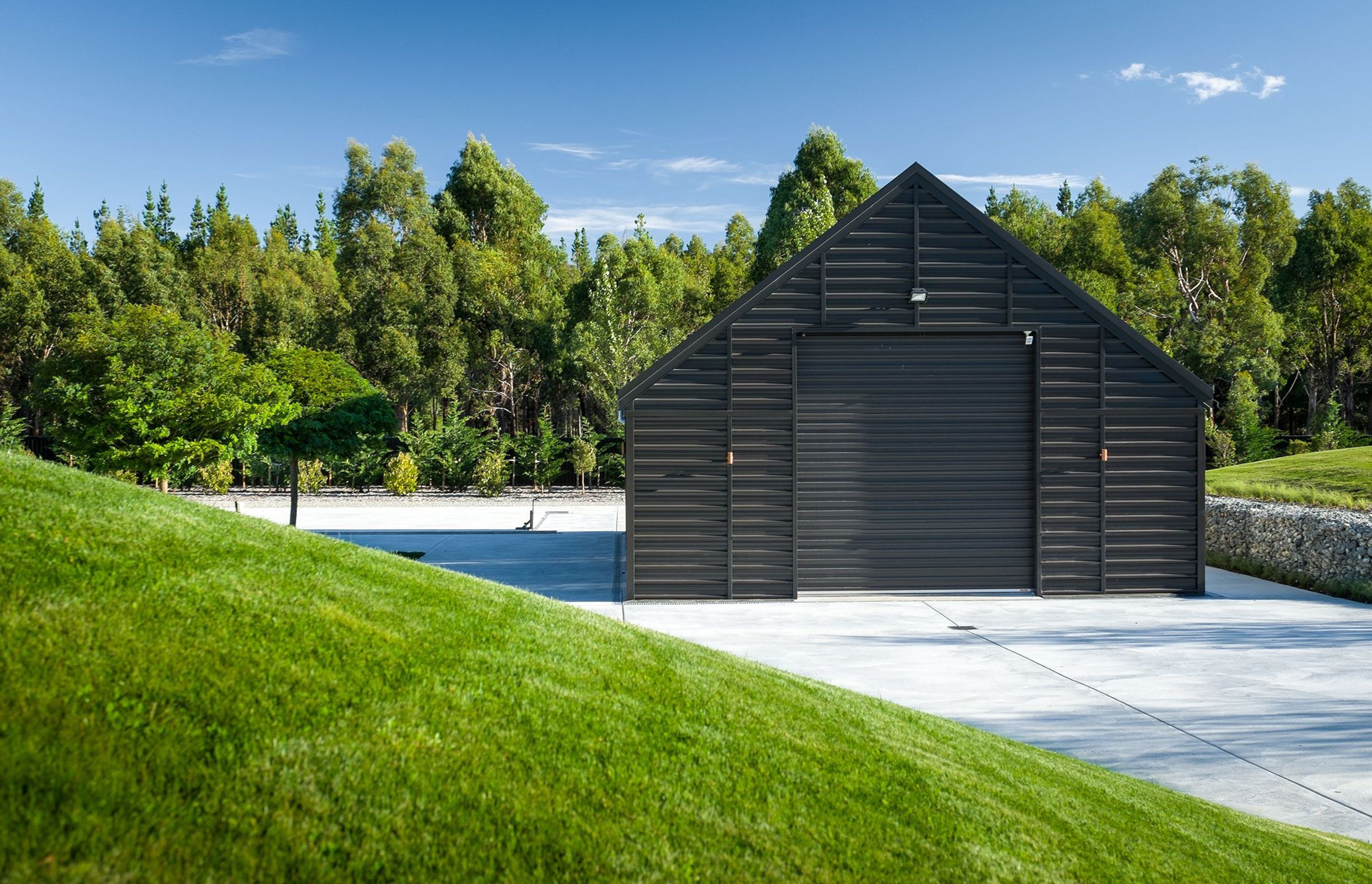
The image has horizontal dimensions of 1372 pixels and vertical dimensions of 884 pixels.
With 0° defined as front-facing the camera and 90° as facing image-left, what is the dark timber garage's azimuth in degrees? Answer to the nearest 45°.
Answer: approximately 0°

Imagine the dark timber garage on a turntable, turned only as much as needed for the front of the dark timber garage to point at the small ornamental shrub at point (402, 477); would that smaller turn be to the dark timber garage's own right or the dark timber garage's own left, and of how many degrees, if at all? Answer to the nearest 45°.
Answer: approximately 135° to the dark timber garage's own right

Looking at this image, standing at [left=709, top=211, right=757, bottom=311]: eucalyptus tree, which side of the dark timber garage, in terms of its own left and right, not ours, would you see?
back

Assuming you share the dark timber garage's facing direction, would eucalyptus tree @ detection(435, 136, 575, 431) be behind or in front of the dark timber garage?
behind

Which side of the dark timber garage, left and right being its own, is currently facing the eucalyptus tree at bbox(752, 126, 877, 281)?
back
